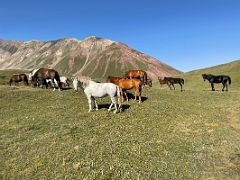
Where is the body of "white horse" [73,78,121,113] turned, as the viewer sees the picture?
to the viewer's left

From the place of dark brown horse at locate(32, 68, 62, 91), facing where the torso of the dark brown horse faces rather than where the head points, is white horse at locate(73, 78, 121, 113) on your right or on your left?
on your left

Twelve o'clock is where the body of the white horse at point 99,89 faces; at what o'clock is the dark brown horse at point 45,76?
The dark brown horse is roughly at 2 o'clock from the white horse.

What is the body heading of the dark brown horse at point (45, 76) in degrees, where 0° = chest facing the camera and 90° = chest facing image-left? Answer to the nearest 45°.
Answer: approximately 90°
